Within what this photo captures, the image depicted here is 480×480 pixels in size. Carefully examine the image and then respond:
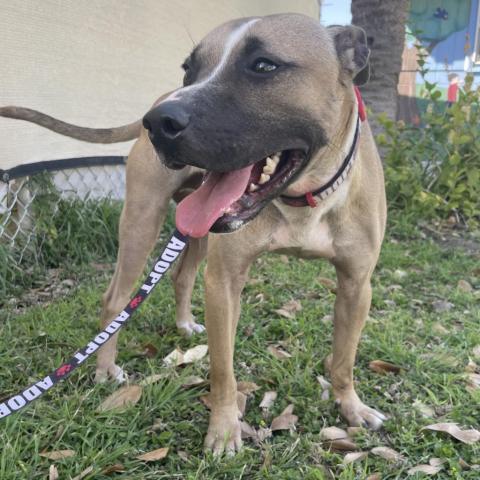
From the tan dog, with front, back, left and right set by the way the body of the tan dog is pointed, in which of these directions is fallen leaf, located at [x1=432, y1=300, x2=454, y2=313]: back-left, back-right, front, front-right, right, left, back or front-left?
left

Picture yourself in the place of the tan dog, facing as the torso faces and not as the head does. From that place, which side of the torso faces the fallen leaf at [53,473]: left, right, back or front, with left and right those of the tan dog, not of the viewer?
right

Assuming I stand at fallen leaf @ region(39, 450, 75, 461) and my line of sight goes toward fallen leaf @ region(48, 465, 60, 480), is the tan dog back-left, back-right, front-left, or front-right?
back-left

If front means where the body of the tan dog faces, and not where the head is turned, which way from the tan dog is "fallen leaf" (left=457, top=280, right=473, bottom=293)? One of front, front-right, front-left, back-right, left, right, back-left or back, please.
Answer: left

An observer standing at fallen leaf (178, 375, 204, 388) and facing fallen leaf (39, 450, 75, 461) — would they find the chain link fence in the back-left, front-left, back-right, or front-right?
back-right

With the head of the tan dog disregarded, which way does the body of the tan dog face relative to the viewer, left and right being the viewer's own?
facing the viewer and to the right of the viewer

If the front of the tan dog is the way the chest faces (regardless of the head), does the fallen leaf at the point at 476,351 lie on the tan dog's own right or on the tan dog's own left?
on the tan dog's own left
